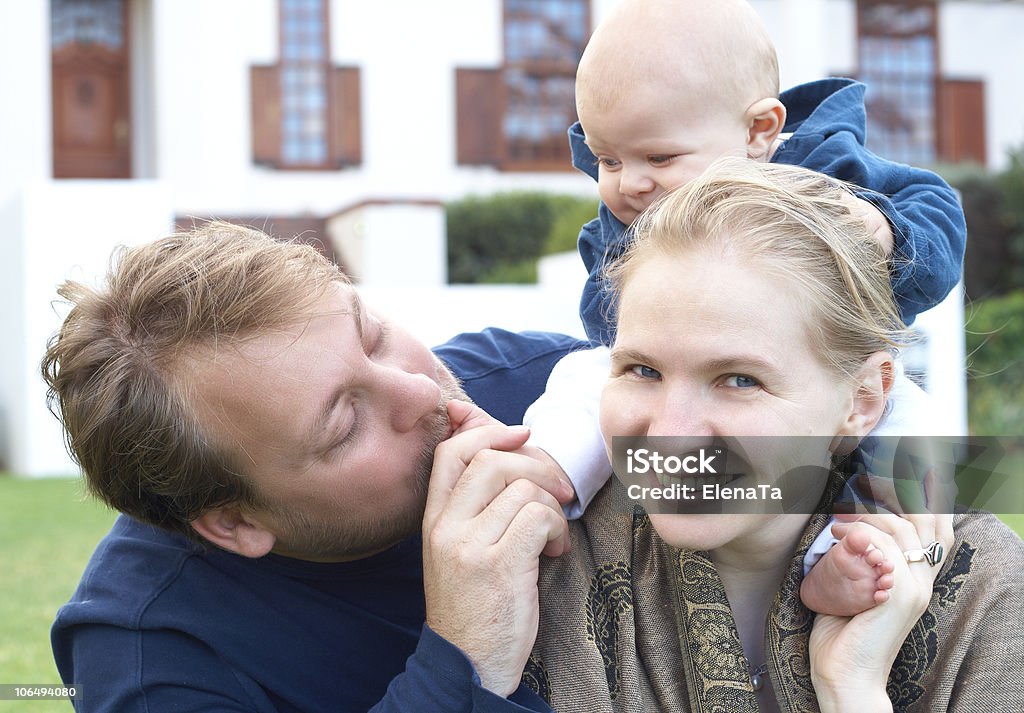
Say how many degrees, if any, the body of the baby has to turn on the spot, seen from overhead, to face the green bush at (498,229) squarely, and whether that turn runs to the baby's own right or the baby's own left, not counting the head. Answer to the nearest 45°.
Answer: approximately 135° to the baby's own right

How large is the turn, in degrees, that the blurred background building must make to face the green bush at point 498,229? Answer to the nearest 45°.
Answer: approximately 45° to its left

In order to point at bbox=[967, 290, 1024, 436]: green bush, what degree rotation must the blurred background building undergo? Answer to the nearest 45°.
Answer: approximately 45° to its left

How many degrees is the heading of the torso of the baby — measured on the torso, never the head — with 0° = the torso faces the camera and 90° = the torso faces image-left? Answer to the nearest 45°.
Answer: approximately 45°
